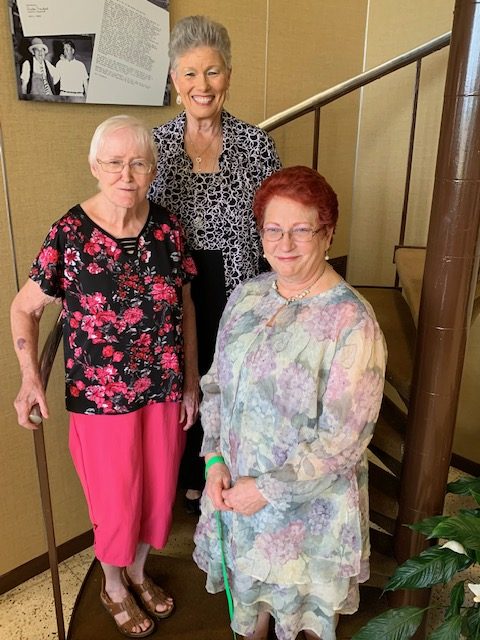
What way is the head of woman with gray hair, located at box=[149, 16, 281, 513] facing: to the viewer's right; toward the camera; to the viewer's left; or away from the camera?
toward the camera

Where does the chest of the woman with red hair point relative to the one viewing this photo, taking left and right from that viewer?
facing the viewer and to the left of the viewer

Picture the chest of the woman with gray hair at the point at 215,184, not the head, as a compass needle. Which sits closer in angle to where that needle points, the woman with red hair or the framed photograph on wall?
the woman with red hair

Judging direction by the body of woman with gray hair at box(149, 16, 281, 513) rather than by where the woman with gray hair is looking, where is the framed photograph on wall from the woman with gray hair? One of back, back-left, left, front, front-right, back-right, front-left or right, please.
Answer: back-right

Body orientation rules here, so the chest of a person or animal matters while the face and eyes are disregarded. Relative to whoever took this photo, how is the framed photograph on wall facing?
facing the viewer

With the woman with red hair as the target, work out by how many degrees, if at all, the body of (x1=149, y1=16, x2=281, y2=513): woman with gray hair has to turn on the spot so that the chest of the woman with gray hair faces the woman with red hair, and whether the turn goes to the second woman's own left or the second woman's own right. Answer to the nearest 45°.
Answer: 0° — they already face them

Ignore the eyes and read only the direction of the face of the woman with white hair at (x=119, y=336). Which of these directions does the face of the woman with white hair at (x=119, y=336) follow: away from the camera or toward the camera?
toward the camera

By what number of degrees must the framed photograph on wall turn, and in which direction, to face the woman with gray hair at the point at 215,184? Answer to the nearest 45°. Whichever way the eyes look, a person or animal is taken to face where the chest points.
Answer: approximately 45° to its left

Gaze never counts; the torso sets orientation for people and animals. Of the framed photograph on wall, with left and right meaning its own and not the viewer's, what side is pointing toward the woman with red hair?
front

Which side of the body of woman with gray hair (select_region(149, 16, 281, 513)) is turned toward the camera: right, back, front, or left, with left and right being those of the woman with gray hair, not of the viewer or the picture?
front

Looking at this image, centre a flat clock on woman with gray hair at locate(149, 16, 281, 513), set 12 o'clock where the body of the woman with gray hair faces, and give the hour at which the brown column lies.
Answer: The brown column is roughly at 10 o'clock from the woman with gray hair.

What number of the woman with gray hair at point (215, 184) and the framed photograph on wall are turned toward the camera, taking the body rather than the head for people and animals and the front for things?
2

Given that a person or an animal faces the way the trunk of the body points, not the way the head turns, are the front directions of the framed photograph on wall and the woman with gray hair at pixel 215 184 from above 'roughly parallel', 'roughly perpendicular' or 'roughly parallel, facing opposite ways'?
roughly parallel

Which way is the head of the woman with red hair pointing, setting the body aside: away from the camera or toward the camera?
toward the camera

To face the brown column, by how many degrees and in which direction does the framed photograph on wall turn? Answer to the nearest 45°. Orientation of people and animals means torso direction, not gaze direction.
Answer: approximately 45° to its left
